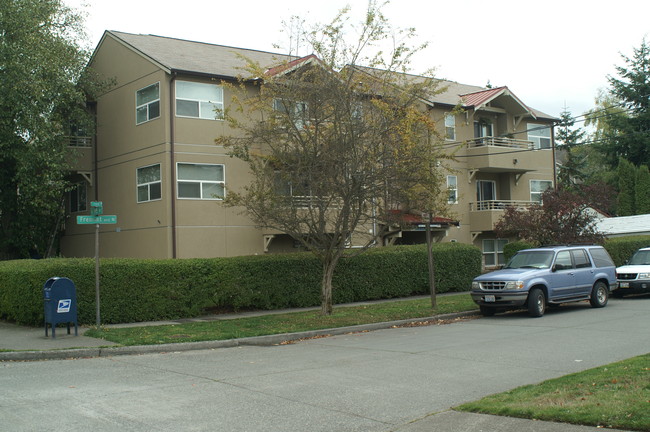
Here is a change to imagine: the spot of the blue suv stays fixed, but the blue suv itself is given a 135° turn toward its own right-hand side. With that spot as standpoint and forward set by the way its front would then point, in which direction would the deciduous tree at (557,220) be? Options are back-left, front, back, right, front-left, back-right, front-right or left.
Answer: front

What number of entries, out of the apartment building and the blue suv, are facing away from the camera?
0

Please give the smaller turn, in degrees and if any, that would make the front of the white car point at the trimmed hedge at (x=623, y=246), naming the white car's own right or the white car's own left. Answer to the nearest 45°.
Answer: approximately 135° to the white car's own right

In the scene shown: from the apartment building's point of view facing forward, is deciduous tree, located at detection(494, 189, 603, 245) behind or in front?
in front

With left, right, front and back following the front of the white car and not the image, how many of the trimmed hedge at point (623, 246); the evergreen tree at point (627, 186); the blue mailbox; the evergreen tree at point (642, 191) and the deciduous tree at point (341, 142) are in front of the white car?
2

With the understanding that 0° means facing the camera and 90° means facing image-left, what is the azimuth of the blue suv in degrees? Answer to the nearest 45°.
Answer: approximately 45°

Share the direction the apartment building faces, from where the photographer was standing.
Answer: facing the viewer and to the right of the viewer

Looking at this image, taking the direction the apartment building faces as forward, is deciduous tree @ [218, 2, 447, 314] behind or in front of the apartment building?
in front

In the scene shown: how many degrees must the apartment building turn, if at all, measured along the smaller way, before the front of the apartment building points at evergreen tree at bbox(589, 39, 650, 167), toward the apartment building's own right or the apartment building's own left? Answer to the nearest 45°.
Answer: approximately 90° to the apartment building's own left

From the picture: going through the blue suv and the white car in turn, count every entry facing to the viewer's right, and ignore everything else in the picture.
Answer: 0

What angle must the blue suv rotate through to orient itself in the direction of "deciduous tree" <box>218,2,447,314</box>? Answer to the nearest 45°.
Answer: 0° — it already faces it

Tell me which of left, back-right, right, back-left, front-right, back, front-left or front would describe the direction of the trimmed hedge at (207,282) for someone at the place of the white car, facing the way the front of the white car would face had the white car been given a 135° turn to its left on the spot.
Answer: back-right

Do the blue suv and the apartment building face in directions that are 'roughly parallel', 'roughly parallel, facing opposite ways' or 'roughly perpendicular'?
roughly perpendicular

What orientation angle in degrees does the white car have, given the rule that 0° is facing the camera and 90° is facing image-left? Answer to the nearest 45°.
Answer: approximately 45°

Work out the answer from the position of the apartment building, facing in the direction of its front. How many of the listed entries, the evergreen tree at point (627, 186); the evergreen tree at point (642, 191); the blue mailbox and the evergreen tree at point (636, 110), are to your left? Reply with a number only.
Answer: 3
